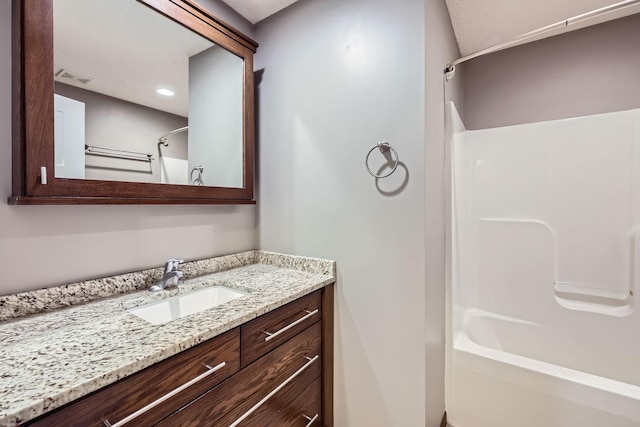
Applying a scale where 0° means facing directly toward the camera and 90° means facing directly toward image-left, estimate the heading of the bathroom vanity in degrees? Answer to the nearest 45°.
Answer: approximately 315°

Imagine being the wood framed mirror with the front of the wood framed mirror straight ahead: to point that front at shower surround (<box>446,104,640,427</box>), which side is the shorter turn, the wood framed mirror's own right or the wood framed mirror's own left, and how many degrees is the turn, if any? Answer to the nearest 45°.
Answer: approximately 45° to the wood framed mirror's own left

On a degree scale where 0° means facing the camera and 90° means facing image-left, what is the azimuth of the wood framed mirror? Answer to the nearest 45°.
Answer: approximately 315°
